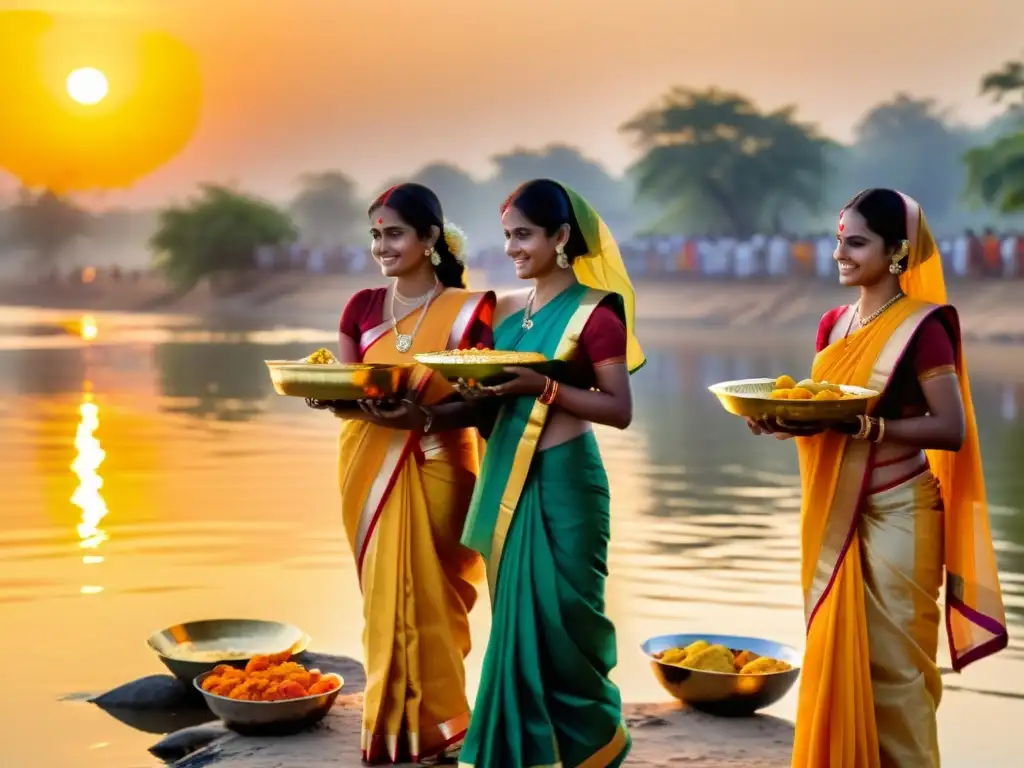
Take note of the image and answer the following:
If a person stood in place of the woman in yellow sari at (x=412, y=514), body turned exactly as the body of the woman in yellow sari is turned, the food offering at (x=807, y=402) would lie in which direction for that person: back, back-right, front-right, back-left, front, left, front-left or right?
left

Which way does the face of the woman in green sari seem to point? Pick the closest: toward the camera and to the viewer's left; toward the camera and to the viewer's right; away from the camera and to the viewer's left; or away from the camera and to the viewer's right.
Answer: toward the camera and to the viewer's left

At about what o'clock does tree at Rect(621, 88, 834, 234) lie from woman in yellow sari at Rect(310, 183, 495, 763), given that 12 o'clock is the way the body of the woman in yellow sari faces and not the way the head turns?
The tree is roughly at 5 o'clock from the woman in yellow sari.

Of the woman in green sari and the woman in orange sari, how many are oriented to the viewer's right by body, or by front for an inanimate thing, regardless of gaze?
0

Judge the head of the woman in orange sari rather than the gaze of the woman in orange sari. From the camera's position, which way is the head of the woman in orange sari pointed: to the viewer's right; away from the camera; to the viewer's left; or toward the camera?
to the viewer's left

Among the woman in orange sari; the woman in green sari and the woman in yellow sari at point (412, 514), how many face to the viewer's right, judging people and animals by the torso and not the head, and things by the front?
0

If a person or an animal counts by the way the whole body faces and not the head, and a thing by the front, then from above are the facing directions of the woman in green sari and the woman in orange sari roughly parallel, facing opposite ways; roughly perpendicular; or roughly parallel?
roughly parallel

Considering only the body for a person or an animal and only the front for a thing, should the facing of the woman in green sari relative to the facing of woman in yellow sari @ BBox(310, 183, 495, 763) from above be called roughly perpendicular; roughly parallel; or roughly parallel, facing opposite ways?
roughly parallel

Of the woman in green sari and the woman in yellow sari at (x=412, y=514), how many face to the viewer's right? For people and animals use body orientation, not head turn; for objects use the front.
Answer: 0

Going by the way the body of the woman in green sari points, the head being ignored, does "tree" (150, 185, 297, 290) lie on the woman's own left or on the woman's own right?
on the woman's own right

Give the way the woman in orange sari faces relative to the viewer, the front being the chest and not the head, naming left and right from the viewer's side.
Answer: facing the viewer and to the left of the viewer

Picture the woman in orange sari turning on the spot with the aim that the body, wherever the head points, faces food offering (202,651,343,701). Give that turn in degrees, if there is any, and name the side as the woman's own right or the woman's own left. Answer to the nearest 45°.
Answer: approximately 45° to the woman's own right

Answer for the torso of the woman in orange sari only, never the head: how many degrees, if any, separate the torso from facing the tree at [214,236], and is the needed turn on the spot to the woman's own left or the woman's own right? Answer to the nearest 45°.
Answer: approximately 90° to the woman's own right

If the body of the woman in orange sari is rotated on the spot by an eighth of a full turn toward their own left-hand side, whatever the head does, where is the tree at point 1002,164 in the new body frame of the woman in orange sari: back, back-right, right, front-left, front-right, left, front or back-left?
back
